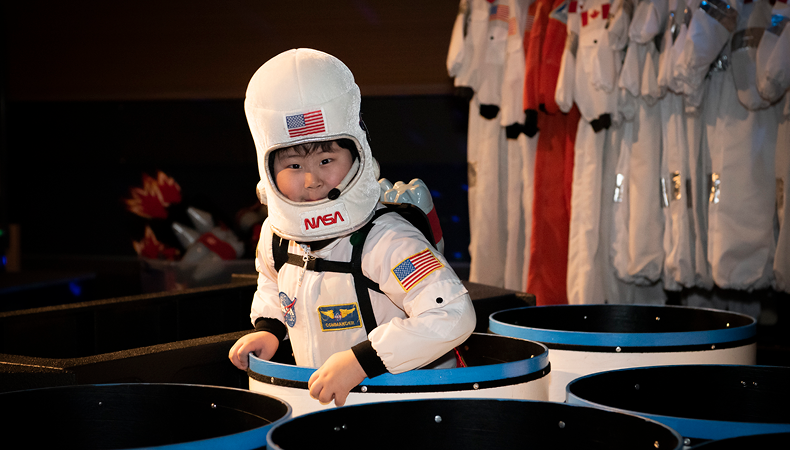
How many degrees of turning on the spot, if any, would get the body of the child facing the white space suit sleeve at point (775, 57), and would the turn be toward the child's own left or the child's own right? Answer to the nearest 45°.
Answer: approximately 180°

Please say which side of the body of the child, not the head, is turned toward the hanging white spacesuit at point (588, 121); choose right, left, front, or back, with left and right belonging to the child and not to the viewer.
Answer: back

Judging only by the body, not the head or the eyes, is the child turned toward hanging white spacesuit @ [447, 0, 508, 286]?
no

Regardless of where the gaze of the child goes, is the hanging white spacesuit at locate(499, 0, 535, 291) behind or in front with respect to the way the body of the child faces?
behind

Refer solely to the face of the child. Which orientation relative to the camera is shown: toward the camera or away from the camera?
toward the camera

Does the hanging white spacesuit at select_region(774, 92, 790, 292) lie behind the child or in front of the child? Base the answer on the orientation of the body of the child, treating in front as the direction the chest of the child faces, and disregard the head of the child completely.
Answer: behind

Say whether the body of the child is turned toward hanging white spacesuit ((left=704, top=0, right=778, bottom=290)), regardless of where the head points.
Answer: no

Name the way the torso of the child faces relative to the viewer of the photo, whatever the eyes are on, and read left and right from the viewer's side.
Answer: facing the viewer and to the left of the viewer
